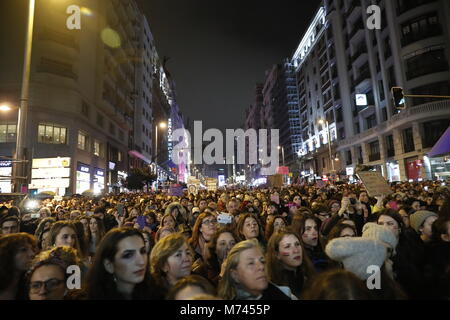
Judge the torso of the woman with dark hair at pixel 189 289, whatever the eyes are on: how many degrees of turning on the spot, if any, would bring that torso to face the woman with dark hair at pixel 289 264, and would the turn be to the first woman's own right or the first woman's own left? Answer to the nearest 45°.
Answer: approximately 135° to the first woman's own left

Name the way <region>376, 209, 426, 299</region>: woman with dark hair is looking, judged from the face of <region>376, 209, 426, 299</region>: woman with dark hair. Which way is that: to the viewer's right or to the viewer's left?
to the viewer's left

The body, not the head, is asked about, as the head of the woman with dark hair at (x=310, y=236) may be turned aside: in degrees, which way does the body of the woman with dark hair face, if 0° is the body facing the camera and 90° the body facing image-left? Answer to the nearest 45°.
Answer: approximately 315°

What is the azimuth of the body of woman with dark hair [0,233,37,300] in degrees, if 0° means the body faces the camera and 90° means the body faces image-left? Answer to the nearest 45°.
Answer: approximately 315°

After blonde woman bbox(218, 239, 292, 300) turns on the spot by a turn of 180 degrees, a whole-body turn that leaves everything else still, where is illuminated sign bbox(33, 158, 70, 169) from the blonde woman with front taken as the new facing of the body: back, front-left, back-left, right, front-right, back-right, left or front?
front

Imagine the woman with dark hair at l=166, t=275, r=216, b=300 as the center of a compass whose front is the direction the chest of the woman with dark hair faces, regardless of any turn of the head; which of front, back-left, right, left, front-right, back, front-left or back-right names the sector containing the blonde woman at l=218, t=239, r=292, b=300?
back-left

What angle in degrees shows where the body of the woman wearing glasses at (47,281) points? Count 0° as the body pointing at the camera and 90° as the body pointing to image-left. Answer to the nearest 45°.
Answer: approximately 45°

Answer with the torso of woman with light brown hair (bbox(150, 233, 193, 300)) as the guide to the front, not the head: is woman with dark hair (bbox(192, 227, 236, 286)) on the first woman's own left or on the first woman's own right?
on the first woman's own left

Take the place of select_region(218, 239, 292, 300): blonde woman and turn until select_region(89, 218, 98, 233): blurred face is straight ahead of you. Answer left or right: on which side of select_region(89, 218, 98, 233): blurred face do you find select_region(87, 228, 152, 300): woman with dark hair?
left

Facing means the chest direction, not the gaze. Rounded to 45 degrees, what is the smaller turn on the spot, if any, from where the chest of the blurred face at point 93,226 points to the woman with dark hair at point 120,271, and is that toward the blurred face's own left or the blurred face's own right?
0° — they already face them

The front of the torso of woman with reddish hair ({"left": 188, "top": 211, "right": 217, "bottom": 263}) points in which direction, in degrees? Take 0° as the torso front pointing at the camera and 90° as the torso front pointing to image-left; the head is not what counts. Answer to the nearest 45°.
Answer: approximately 315°

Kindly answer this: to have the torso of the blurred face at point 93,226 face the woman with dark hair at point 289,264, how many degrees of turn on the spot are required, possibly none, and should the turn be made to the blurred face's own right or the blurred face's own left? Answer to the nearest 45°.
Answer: approximately 45° to the blurred face's own left

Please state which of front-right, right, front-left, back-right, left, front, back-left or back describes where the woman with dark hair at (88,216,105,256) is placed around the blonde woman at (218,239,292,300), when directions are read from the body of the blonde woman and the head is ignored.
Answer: back
